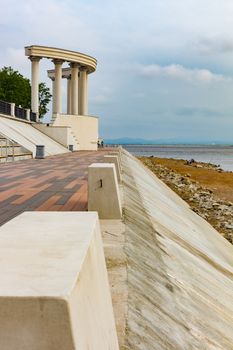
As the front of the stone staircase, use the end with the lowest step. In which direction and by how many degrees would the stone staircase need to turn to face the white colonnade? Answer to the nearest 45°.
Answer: approximately 90° to its left

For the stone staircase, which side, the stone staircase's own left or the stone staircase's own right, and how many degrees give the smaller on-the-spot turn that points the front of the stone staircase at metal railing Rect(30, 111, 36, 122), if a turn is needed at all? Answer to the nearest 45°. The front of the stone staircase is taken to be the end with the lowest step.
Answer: approximately 90° to the stone staircase's own left
